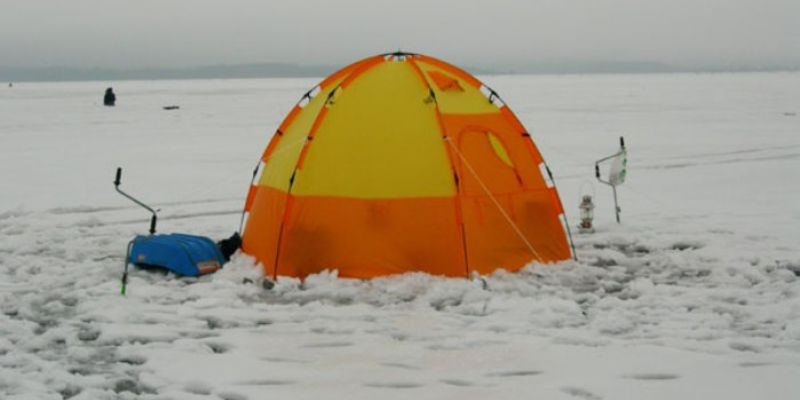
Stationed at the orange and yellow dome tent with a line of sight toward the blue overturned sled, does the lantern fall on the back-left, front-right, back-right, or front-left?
back-right

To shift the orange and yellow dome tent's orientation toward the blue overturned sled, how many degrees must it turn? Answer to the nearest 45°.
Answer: approximately 135° to its right

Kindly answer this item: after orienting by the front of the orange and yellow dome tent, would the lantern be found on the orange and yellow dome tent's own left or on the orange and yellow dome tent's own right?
on the orange and yellow dome tent's own left

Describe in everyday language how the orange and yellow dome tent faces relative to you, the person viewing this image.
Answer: facing the viewer and to the right of the viewer
